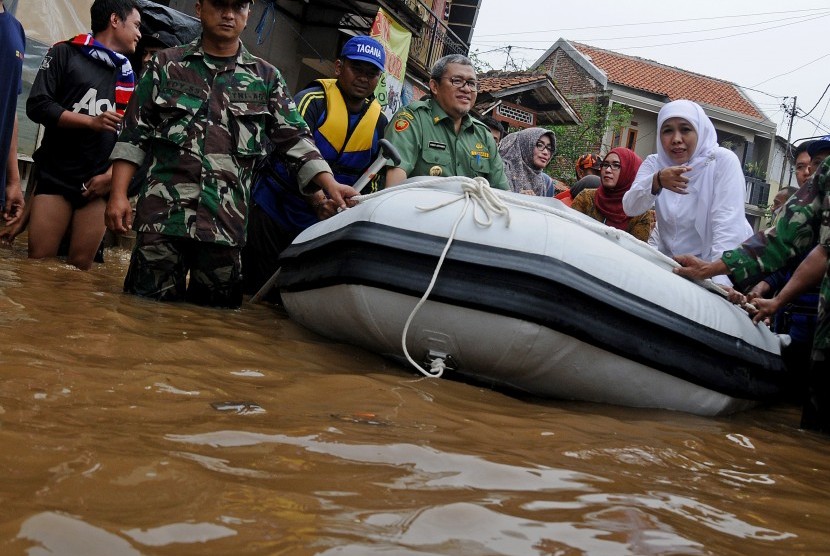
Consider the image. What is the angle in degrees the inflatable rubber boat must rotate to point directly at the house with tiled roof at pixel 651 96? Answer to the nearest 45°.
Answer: approximately 135° to its right

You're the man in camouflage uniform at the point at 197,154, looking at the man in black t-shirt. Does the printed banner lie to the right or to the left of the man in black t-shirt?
right

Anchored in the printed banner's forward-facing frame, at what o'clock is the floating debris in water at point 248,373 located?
The floating debris in water is roughly at 12 o'clock from the printed banner.

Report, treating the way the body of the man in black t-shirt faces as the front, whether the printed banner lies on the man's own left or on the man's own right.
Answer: on the man's own left

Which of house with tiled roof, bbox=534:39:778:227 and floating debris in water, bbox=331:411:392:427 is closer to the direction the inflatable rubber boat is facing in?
the floating debris in water

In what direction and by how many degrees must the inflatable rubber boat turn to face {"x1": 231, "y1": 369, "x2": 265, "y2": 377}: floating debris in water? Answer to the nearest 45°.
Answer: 0° — it already faces it

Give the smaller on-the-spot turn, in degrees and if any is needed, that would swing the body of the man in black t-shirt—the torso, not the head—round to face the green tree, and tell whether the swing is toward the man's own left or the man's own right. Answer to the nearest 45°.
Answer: approximately 90° to the man's own left

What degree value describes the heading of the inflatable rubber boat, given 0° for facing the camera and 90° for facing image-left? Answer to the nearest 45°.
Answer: approximately 45°

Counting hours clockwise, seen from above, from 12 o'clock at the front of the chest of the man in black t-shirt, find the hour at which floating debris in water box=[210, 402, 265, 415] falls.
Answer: The floating debris in water is roughly at 1 o'clock from the man in black t-shirt.

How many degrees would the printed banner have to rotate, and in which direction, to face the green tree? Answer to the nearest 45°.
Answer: approximately 135° to its left
